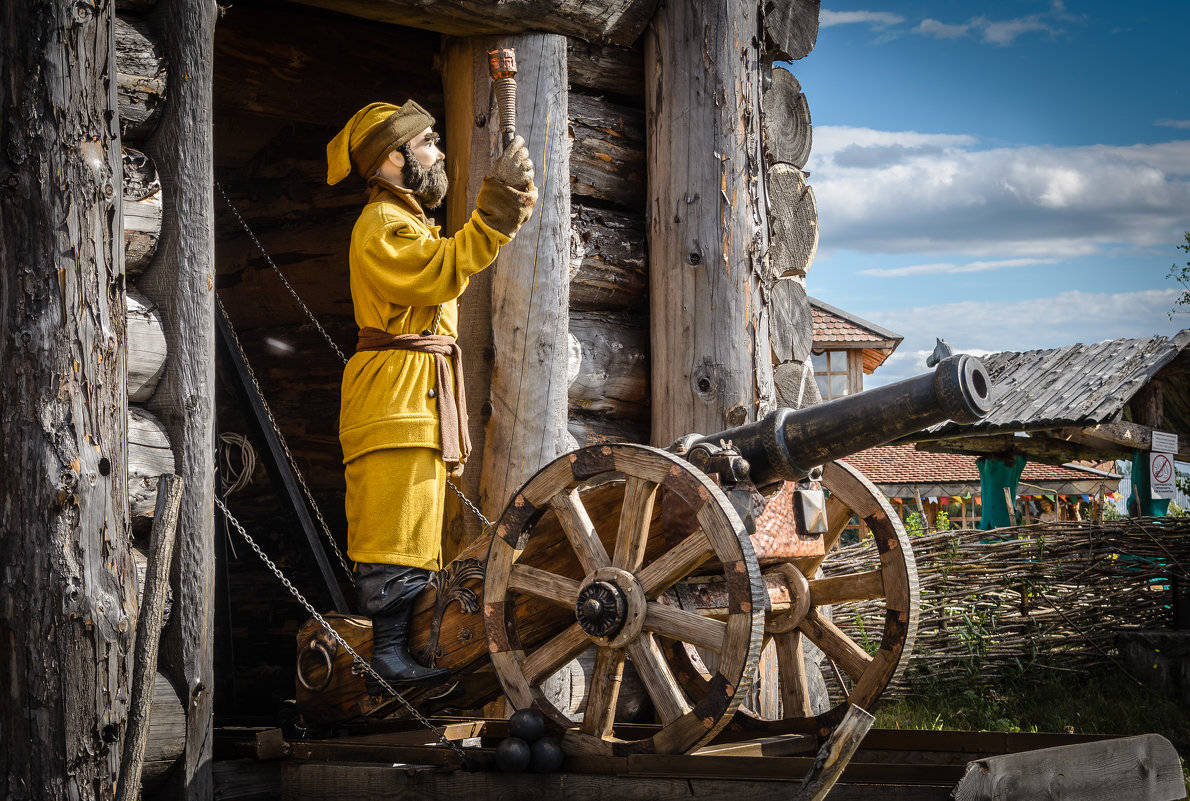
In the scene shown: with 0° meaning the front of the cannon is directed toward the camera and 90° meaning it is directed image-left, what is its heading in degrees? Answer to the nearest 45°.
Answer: approximately 315°

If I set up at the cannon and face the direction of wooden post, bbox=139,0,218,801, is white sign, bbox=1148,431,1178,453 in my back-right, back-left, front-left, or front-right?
back-right

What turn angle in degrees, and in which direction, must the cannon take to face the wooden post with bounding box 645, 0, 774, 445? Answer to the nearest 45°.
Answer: approximately 135° to its left

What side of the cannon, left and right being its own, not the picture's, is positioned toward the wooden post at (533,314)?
back

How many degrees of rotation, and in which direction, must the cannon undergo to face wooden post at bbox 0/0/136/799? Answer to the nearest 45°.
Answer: approximately 135° to its right

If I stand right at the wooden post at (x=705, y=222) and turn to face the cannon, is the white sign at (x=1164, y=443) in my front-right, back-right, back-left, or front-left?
back-left

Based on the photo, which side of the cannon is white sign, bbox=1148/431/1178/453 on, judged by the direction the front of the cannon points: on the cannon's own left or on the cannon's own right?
on the cannon's own left
